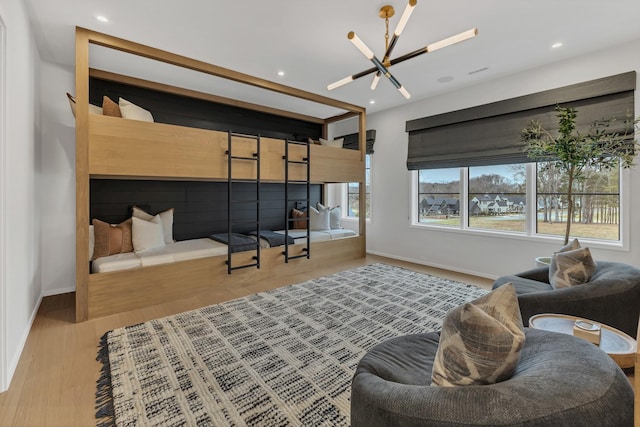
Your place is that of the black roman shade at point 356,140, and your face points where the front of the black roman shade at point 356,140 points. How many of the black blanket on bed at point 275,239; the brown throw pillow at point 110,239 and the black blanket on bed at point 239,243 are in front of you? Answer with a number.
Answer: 3

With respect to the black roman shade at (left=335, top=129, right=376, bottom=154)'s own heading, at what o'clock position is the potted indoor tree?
The potted indoor tree is roughly at 9 o'clock from the black roman shade.

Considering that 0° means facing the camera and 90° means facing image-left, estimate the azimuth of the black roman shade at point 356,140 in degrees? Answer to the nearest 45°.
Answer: approximately 45°

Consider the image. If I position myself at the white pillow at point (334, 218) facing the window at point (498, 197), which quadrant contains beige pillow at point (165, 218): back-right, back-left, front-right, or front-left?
back-right

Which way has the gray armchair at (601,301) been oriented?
to the viewer's left

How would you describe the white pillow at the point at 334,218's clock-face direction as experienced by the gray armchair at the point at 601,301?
The white pillow is roughly at 1 o'clock from the gray armchair.

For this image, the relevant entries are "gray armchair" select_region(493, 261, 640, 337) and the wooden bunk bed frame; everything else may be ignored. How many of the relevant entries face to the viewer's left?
1

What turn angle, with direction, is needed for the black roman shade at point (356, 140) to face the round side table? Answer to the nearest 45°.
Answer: approximately 45° to its left
